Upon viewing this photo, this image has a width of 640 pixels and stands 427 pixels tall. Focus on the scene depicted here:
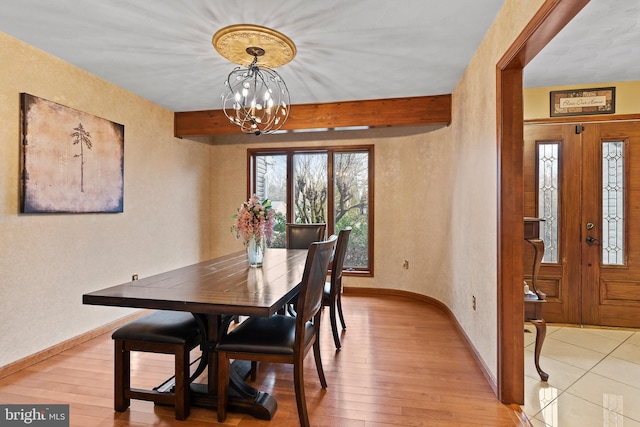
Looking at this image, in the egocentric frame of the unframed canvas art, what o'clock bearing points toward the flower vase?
The flower vase is roughly at 12 o'clock from the unframed canvas art.

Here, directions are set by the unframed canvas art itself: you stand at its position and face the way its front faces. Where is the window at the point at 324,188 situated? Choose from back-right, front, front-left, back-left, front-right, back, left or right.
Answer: front-left

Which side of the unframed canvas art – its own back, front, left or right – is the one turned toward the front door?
front

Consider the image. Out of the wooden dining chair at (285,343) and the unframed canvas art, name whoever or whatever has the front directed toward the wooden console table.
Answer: the unframed canvas art

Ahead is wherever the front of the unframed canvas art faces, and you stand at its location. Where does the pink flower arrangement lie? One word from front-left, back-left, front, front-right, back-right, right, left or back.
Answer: front

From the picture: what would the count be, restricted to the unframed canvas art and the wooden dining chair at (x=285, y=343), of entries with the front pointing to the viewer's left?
1

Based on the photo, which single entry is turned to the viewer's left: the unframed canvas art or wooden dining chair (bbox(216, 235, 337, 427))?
the wooden dining chair

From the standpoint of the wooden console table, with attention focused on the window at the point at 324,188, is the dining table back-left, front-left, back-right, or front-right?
front-left

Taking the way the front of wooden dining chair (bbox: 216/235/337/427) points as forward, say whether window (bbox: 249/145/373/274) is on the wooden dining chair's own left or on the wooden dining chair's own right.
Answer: on the wooden dining chair's own right

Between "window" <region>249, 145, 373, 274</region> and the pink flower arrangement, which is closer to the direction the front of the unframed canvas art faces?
the pink flower arrangement

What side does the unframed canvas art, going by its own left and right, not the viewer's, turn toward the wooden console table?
front

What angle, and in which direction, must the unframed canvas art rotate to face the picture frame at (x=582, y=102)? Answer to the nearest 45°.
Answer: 0° — it already faces it

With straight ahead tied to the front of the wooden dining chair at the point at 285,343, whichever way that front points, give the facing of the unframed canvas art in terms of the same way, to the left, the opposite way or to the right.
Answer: the opposite way

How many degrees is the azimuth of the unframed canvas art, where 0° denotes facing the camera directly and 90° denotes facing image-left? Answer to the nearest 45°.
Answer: approximately 315°

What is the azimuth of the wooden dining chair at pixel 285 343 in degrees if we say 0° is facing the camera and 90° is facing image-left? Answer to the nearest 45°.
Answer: approximately 90°
